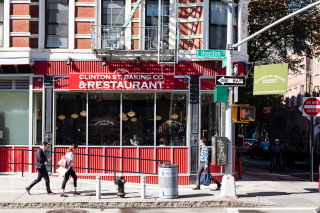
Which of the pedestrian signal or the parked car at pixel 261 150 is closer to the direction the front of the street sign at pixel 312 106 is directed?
the pedestrian signal

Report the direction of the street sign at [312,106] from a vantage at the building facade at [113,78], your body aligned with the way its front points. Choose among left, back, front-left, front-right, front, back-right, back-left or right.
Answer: left

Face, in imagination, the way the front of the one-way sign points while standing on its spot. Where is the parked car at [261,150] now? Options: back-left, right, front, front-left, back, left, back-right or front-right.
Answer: back

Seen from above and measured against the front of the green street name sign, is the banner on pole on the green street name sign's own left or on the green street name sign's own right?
on the green street name sign's own left

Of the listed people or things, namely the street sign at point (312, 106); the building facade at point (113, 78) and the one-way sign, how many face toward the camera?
3

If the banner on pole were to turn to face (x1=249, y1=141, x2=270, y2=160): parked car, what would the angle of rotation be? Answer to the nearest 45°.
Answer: approximately 180°

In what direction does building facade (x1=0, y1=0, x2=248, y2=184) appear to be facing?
toward the camera

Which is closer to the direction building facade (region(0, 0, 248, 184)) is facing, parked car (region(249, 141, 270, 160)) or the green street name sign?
the green street name sign

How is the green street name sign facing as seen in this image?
toward the camera

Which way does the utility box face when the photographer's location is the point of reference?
facing the viewer
